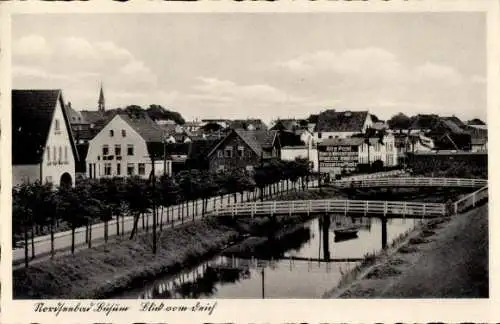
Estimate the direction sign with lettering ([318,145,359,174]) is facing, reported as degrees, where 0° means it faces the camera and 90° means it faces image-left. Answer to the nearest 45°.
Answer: approximately 0°

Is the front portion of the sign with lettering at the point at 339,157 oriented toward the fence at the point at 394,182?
no

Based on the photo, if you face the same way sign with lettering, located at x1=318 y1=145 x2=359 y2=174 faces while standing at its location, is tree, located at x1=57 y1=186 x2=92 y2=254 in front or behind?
in front

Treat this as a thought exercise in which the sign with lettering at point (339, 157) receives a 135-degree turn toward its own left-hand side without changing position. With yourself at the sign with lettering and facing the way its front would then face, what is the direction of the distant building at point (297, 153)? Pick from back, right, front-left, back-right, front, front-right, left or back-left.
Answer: left
